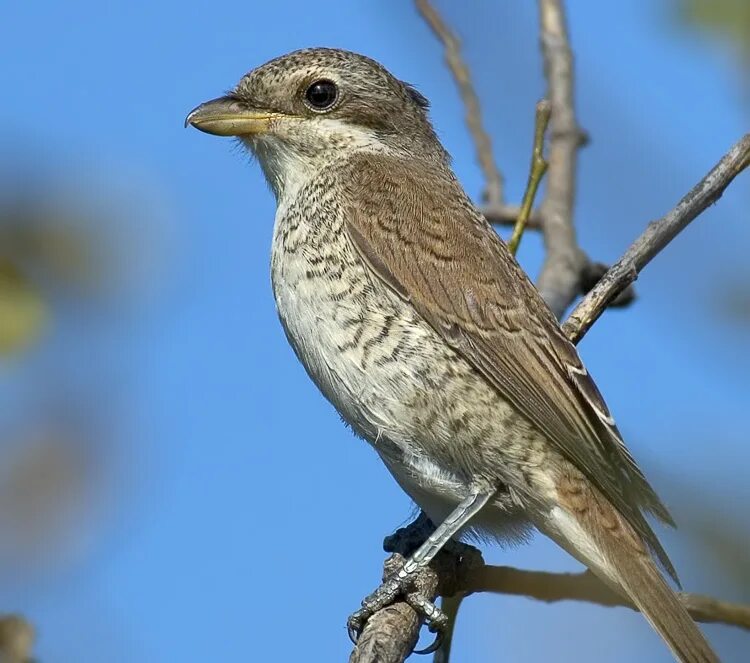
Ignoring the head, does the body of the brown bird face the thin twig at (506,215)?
no

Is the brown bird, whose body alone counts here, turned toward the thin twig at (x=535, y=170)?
no

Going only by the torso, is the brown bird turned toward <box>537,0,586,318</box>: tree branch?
no

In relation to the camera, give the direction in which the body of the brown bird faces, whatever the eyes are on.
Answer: to the viewer's left

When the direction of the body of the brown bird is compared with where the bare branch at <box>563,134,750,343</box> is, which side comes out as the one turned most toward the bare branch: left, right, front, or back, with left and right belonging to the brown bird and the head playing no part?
back
